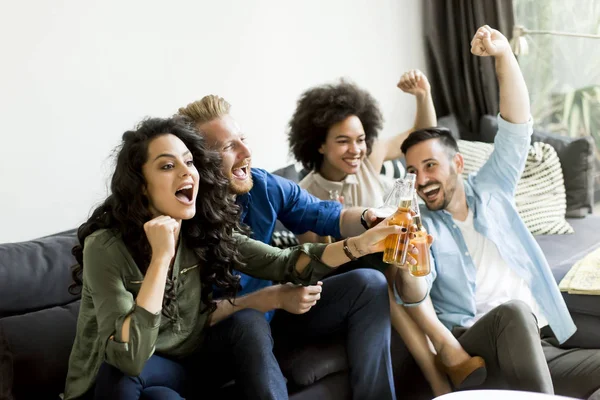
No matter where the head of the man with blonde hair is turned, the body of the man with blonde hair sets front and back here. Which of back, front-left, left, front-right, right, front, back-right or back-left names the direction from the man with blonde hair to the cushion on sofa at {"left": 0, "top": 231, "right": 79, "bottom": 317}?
back-right

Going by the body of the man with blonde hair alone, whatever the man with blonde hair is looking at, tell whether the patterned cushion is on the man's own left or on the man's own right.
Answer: on the man's own left

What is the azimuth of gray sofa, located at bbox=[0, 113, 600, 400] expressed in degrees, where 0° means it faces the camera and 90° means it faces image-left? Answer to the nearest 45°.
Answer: approximately 0°

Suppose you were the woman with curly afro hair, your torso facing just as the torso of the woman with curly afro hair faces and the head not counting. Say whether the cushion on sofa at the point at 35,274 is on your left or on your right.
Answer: on your right

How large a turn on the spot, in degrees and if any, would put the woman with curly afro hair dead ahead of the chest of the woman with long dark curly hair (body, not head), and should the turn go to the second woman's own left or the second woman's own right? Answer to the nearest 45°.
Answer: approximately 90° to the second woman's own left
